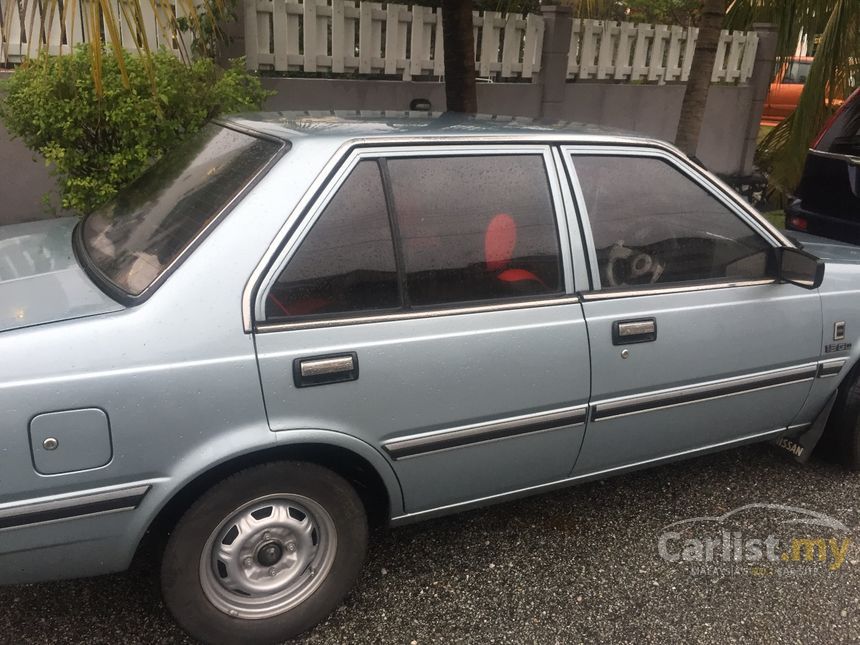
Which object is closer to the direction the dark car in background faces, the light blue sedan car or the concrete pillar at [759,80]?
the concrete pillar

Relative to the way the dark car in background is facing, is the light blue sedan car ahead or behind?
behind

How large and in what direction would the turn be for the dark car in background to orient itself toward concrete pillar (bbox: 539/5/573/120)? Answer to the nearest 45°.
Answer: approximately 90° to its left

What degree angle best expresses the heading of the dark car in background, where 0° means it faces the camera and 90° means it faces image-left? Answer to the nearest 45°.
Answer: approximately 225°

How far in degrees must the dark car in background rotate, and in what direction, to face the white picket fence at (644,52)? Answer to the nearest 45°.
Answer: approximately 90° to its left

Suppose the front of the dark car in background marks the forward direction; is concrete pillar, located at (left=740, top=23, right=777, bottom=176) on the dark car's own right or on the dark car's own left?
on the dark car's own left
